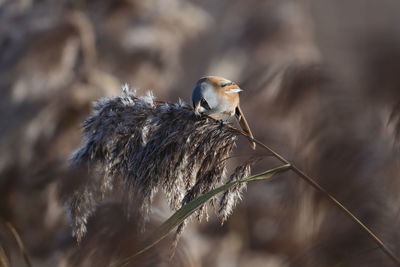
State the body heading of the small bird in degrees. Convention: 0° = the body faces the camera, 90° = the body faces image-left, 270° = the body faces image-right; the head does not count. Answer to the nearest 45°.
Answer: approximately 45°
